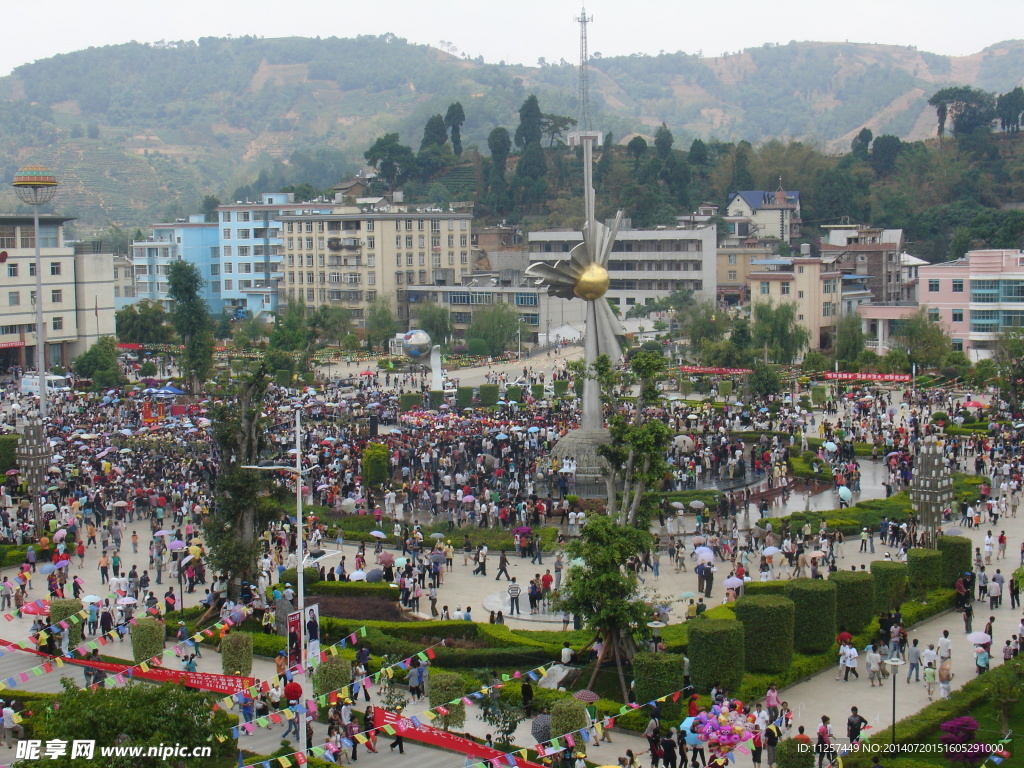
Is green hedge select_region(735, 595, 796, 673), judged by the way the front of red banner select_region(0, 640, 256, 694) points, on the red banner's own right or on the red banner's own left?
on the red banner's own left

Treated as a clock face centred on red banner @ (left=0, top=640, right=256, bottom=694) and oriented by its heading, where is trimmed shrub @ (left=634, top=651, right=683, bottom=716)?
The trimmed shrub is roughly at 8 o'clock from the red banner.

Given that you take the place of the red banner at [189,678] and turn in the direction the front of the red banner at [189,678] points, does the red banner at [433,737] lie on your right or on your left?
on your left

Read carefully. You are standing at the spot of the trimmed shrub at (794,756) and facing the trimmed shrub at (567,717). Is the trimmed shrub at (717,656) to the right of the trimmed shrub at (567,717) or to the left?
right

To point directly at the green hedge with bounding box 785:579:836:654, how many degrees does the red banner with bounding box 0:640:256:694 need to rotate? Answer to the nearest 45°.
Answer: approximately 135° to its left

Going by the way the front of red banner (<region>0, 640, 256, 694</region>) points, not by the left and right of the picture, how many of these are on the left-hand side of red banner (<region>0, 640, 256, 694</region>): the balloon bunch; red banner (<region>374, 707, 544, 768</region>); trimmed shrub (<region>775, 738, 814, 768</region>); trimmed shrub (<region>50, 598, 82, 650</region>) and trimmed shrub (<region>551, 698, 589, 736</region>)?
4

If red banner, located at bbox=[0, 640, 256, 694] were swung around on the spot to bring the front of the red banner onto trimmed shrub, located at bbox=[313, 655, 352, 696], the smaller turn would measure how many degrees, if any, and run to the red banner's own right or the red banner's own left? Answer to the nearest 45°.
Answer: approximately 135° to the red banner's own left

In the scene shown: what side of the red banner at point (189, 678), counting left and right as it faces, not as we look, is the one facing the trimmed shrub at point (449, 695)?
left

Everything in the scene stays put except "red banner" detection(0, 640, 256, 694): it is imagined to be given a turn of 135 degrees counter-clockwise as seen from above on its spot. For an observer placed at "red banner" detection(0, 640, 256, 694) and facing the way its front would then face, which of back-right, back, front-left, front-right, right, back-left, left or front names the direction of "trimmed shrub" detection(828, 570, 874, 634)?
front

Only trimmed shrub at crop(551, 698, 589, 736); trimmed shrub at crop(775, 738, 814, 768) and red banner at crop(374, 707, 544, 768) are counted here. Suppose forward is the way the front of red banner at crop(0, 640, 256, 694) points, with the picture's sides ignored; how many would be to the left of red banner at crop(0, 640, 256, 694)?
3

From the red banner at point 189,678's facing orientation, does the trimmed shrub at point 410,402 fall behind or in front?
behind

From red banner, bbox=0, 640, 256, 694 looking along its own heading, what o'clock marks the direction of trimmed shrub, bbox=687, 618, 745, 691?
The trimmed shrub is roughly at 8 o'clock from the red banner.

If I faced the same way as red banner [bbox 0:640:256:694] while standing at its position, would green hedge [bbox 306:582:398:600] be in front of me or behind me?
behind

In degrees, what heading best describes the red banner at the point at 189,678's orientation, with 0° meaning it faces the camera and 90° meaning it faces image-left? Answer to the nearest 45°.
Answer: approximately 45°

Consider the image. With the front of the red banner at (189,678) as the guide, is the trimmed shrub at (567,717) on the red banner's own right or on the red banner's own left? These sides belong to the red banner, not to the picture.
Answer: on the red banner's own left

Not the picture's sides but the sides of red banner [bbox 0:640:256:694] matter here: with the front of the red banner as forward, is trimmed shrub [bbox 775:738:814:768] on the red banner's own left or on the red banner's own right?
on the red banner's own left
